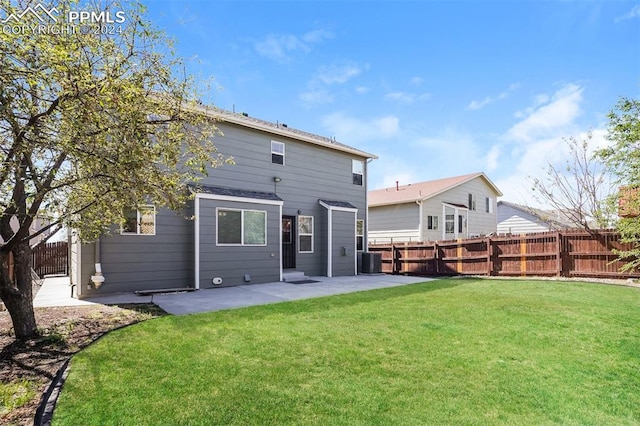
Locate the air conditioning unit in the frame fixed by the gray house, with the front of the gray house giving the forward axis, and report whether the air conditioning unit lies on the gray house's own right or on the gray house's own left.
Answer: on the gray house's own right

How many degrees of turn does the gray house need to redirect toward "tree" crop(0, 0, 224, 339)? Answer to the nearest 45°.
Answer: approximately 135° to its left

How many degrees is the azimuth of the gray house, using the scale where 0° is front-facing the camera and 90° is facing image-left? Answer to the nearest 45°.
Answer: approximately 135°

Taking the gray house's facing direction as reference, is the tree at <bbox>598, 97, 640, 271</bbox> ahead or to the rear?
to the rear

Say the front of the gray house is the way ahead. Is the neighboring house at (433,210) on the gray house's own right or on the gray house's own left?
on the gray house's own right

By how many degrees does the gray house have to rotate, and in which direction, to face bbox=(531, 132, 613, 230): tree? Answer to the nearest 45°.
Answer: approximately 135° to its right

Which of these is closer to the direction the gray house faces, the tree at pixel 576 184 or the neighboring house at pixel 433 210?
the neighboring house

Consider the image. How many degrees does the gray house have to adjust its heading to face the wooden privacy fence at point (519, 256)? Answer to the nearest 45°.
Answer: approximately 135° to its right
